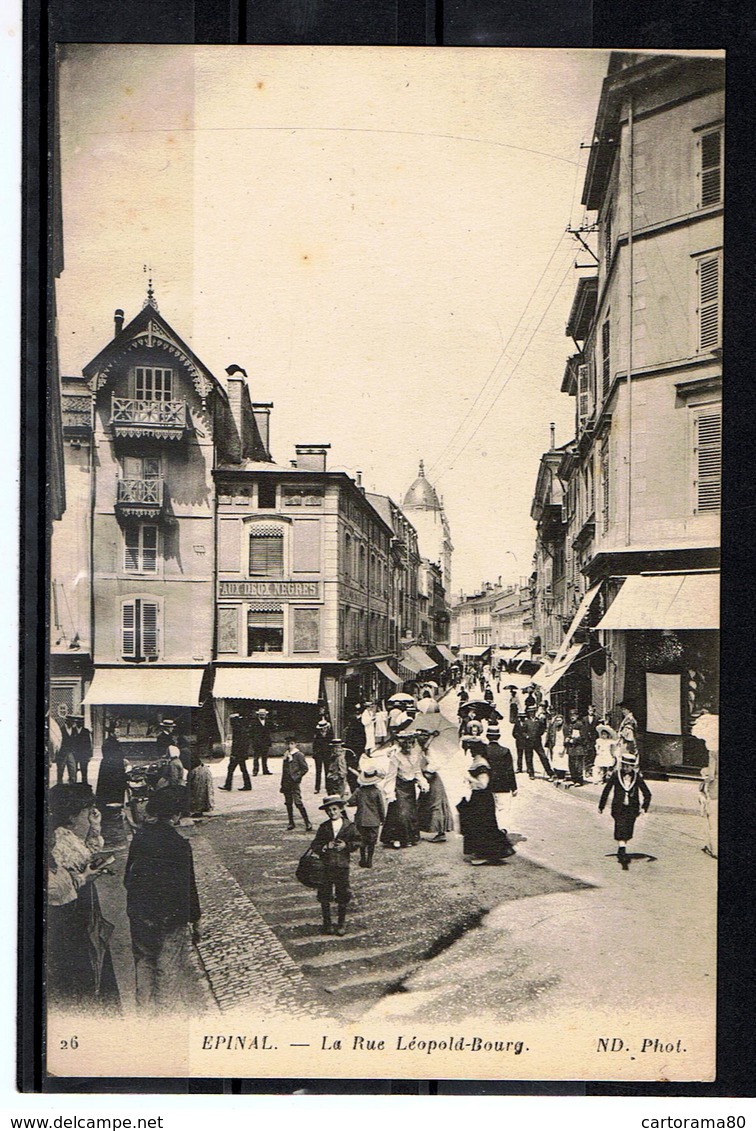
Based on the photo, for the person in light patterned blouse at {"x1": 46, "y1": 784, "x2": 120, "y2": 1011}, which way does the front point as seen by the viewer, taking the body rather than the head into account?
to the viewer's right
